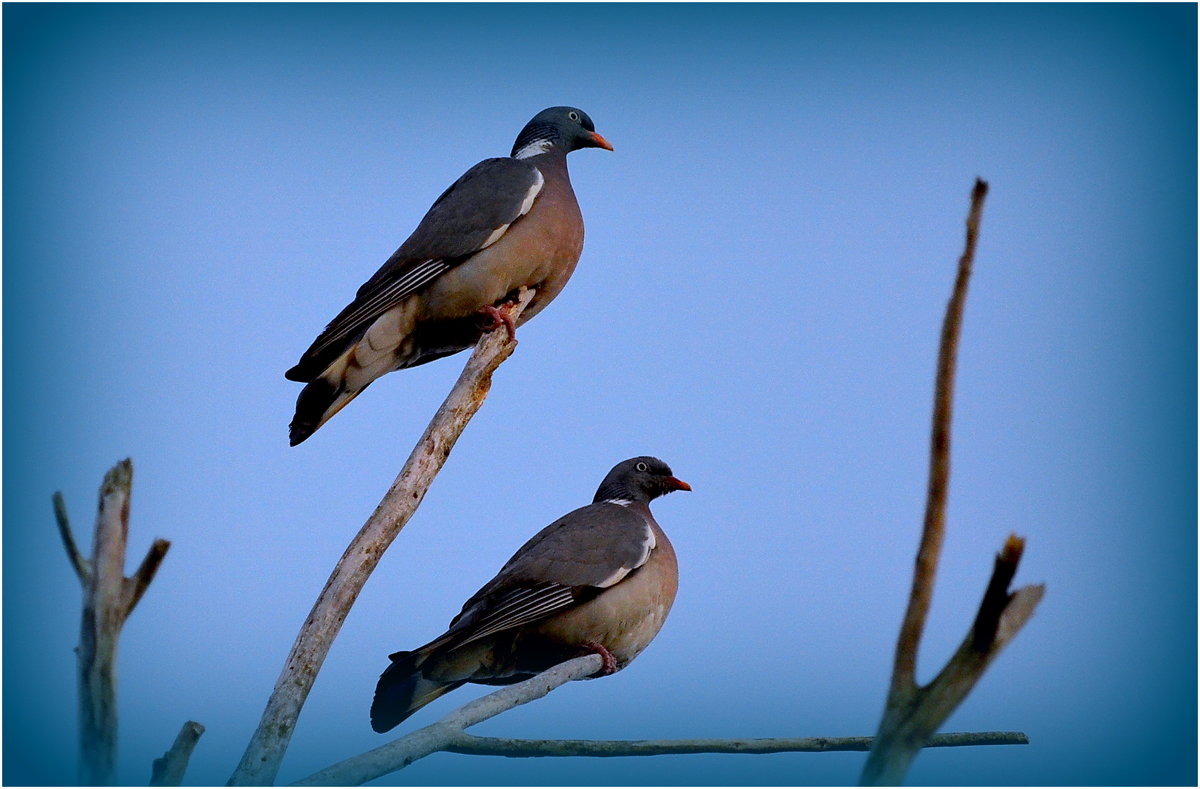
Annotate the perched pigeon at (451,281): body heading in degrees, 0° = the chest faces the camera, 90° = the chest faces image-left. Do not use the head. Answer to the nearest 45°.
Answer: approximately 270°

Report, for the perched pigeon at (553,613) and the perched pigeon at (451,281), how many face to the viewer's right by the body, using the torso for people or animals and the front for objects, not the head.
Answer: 2

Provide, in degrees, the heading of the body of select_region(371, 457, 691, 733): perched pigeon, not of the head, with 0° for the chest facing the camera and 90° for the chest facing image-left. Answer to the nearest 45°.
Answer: approximately 270°

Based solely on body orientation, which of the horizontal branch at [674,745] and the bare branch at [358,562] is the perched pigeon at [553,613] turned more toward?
the horizontal branch
